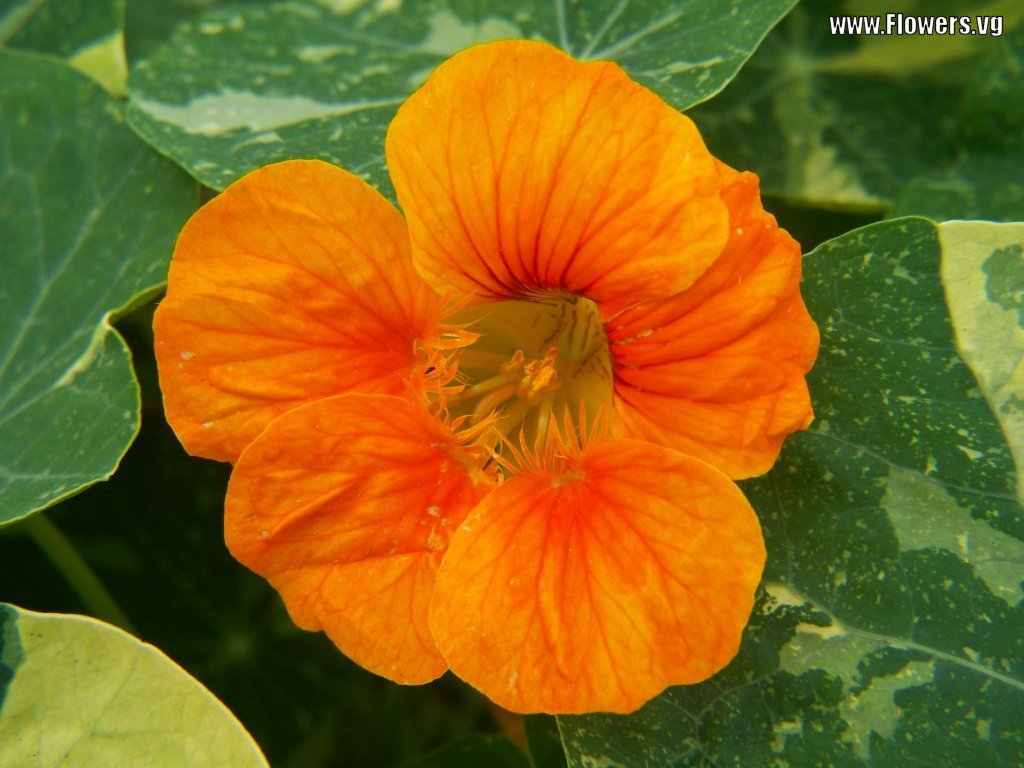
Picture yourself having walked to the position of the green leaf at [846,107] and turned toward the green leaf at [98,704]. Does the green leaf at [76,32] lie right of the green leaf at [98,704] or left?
right

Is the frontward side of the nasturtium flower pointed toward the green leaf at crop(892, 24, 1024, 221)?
no

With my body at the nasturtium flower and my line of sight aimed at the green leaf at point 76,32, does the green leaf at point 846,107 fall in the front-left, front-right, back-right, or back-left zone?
front-right

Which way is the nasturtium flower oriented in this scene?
toward the camera

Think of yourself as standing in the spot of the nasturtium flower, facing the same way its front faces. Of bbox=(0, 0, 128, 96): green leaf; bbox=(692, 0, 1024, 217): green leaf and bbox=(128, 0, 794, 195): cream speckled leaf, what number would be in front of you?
0

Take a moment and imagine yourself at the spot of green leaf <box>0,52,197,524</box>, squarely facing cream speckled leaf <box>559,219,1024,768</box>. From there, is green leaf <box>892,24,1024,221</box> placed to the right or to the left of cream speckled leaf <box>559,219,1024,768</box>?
left

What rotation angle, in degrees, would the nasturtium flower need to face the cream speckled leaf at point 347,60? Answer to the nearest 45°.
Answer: approximately 180°

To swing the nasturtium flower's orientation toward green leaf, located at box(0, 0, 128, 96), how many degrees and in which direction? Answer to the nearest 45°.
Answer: approximately 180°

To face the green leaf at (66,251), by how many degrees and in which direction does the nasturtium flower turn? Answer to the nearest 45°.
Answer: approximately 135° to its right
